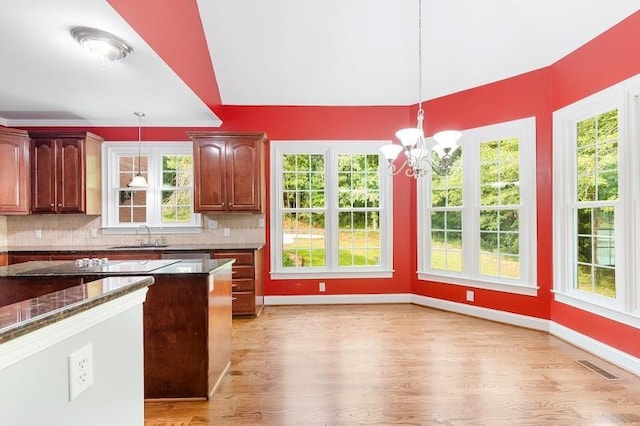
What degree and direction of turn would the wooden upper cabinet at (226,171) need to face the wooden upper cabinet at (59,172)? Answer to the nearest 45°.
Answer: approximately 90° to its right

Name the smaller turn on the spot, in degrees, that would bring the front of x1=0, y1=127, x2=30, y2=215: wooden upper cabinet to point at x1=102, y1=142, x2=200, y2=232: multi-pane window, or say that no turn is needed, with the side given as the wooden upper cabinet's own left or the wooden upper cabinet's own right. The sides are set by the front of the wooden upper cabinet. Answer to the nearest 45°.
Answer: approximately 45° to the wooden upper cabinet's own left

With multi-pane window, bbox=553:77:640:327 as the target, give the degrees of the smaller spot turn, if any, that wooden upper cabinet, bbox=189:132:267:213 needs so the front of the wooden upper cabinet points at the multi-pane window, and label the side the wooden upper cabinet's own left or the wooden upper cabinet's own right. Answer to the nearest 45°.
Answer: approximately 45° to the wooden upper cabinet's own left

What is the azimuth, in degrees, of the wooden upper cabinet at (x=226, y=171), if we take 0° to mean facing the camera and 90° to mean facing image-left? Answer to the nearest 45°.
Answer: approximately 0°

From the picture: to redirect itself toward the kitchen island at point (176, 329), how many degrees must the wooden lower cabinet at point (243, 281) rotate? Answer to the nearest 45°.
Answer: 0° — it already faces it

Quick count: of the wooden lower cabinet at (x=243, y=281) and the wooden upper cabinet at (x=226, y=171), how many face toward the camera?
2

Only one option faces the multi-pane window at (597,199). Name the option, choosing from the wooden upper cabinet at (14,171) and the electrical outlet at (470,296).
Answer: the wooden upper cabinet

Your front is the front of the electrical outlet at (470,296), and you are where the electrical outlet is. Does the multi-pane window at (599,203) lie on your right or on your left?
on your left

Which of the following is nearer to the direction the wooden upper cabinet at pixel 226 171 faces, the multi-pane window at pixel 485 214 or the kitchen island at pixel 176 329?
the kitchen island

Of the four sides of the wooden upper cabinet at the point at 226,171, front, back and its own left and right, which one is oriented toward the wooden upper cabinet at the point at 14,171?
right

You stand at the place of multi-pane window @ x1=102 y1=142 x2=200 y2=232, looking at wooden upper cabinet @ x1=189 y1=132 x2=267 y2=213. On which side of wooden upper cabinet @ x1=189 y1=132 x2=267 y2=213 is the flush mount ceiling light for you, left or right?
right
